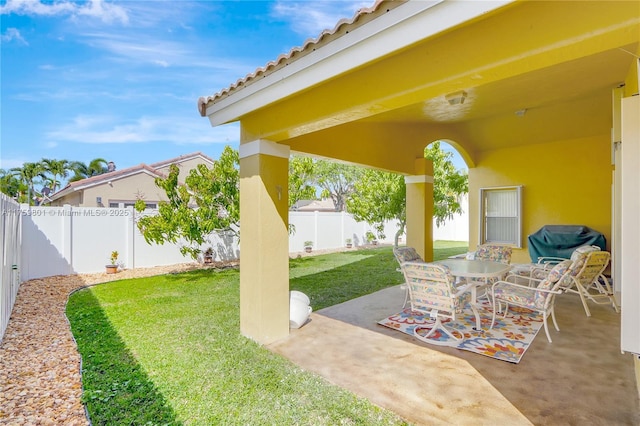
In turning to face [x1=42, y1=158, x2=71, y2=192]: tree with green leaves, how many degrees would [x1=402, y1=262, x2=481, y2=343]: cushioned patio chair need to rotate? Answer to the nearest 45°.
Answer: approximately 90° to its left

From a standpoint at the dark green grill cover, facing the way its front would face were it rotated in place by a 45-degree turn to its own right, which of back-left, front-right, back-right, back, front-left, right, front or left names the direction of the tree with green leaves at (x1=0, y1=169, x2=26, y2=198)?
front-right

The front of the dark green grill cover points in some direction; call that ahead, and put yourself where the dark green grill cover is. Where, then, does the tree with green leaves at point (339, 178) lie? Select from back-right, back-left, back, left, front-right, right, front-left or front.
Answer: back-right

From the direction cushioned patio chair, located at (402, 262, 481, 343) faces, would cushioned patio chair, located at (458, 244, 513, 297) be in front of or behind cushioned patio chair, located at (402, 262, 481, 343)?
in front

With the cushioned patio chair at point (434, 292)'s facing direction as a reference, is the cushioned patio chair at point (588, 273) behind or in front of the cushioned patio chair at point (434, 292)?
in front

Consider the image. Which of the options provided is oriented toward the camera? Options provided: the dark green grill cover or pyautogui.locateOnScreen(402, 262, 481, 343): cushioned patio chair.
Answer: the dark green grill cover

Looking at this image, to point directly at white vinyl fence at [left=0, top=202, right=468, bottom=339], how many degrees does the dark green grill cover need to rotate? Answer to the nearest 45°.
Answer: approximately 45° to its right

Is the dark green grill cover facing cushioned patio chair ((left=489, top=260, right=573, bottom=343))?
yes

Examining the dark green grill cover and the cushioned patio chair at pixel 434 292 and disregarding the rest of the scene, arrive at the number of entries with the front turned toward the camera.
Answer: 1

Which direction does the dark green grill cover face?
toward the camera

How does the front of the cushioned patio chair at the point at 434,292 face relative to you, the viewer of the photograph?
facing away from the viewer and to the right of the viewer

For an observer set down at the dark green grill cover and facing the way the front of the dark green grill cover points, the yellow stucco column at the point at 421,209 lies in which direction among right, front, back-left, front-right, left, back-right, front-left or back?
front-right

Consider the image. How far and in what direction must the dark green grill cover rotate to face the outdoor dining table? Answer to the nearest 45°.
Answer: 0° — it already faces it

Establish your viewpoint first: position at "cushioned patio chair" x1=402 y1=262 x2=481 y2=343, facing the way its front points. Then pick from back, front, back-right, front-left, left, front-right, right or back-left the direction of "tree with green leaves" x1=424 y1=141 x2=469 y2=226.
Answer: front-left

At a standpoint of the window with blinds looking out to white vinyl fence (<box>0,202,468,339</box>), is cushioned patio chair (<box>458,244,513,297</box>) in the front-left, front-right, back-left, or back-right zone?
front-left

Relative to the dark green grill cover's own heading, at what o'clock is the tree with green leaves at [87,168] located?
The tree with green leaves is roughly at 3 o'clock from the dark green grill cover.

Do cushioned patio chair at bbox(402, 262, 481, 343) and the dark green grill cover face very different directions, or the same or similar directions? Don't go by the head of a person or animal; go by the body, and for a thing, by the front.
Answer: very different directions
